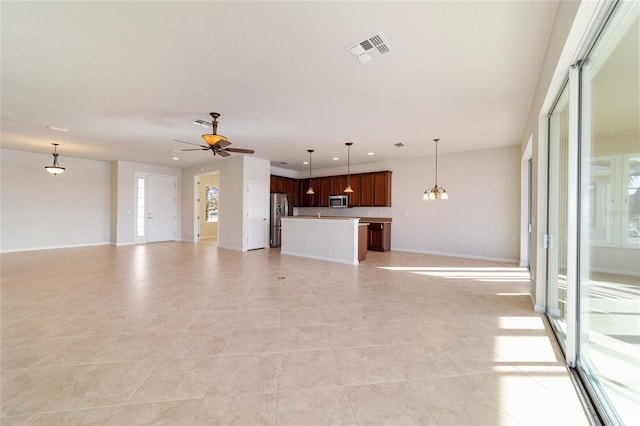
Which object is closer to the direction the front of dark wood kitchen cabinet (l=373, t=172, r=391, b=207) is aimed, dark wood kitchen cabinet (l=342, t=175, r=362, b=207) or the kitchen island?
the kitchen island

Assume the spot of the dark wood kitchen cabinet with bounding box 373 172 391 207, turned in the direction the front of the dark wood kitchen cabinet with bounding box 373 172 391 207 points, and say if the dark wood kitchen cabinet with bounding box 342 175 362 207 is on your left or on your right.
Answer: on your right

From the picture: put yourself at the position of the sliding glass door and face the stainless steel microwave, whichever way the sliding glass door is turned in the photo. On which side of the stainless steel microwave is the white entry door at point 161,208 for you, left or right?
left

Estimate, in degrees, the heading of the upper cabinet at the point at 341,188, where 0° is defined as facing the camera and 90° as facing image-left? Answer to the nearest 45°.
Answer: approximately 45°

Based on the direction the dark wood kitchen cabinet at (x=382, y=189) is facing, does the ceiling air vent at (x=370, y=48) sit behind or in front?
in front

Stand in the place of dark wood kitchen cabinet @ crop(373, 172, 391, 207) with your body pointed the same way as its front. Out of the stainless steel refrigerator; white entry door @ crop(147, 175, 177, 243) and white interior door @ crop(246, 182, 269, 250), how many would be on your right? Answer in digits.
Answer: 3

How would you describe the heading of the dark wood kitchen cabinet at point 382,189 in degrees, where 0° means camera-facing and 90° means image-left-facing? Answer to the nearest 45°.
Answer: approximately 0°

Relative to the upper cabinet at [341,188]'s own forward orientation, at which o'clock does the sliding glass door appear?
The sliding glass door is roughly at 10 o'clock from the upper cabinet.

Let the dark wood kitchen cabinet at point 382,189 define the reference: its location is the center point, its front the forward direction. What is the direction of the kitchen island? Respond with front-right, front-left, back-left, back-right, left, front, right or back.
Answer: front-right

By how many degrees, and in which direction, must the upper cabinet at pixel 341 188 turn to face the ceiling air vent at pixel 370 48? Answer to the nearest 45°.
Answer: approximately 45° to its left

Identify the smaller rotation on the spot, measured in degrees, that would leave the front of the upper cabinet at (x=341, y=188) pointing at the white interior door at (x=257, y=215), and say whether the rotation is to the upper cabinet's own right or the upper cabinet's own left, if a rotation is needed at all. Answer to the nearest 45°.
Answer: approximately 45° to the upper cabinet's own right

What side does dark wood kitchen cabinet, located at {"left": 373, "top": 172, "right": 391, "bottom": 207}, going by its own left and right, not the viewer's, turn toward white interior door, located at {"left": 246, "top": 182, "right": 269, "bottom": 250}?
right

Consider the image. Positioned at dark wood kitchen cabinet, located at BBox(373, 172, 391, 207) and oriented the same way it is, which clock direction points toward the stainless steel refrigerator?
The stainless steel refrigerator is roughly at 3 o'clock from the dark wood kitchen cabinet.

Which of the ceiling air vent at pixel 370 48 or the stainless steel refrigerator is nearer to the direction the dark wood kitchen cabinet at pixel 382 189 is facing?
the ceiling air vent
